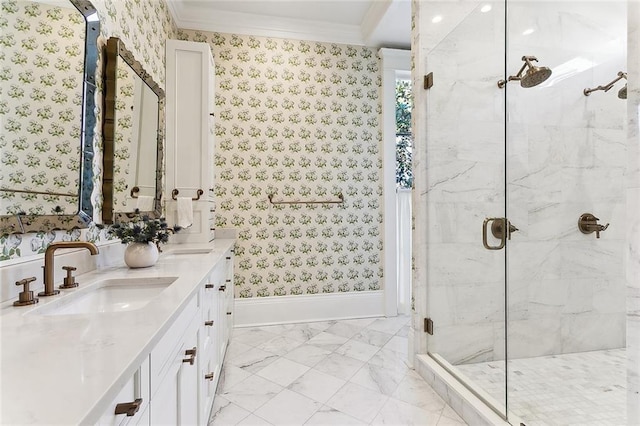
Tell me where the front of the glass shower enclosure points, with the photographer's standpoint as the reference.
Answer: facing the viewer and to the left of the viewer

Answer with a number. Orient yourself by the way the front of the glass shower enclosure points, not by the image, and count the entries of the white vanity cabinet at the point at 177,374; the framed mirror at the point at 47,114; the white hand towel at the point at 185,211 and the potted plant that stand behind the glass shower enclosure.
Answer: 0

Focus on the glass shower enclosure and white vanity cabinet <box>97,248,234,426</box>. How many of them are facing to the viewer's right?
1

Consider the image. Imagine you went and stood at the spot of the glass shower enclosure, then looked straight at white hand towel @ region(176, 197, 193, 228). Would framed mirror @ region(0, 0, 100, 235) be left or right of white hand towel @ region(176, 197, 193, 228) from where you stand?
left

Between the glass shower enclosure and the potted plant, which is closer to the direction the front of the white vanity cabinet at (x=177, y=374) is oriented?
the glass shower enclosure

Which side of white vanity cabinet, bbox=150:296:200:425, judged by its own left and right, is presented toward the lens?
right

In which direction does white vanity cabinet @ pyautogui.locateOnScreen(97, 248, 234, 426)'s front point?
to the viewer's right

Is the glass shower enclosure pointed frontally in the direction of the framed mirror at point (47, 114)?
yes

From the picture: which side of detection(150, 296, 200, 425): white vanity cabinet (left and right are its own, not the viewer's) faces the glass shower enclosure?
front

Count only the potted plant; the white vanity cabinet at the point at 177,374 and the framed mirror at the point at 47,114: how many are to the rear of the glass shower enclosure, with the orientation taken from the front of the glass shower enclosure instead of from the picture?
0

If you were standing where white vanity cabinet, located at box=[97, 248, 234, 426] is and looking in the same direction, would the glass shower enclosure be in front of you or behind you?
in front

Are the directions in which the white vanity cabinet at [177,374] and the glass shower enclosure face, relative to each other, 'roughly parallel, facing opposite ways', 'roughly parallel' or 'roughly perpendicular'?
roughly parallel, facing opposite ways

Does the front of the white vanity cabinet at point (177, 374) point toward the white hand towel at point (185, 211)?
no

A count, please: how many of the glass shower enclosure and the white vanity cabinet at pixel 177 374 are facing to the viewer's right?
1

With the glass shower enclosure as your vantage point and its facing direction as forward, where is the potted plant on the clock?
The potted plant is roughly at 12 o'clock from the glass shower enclosure.
